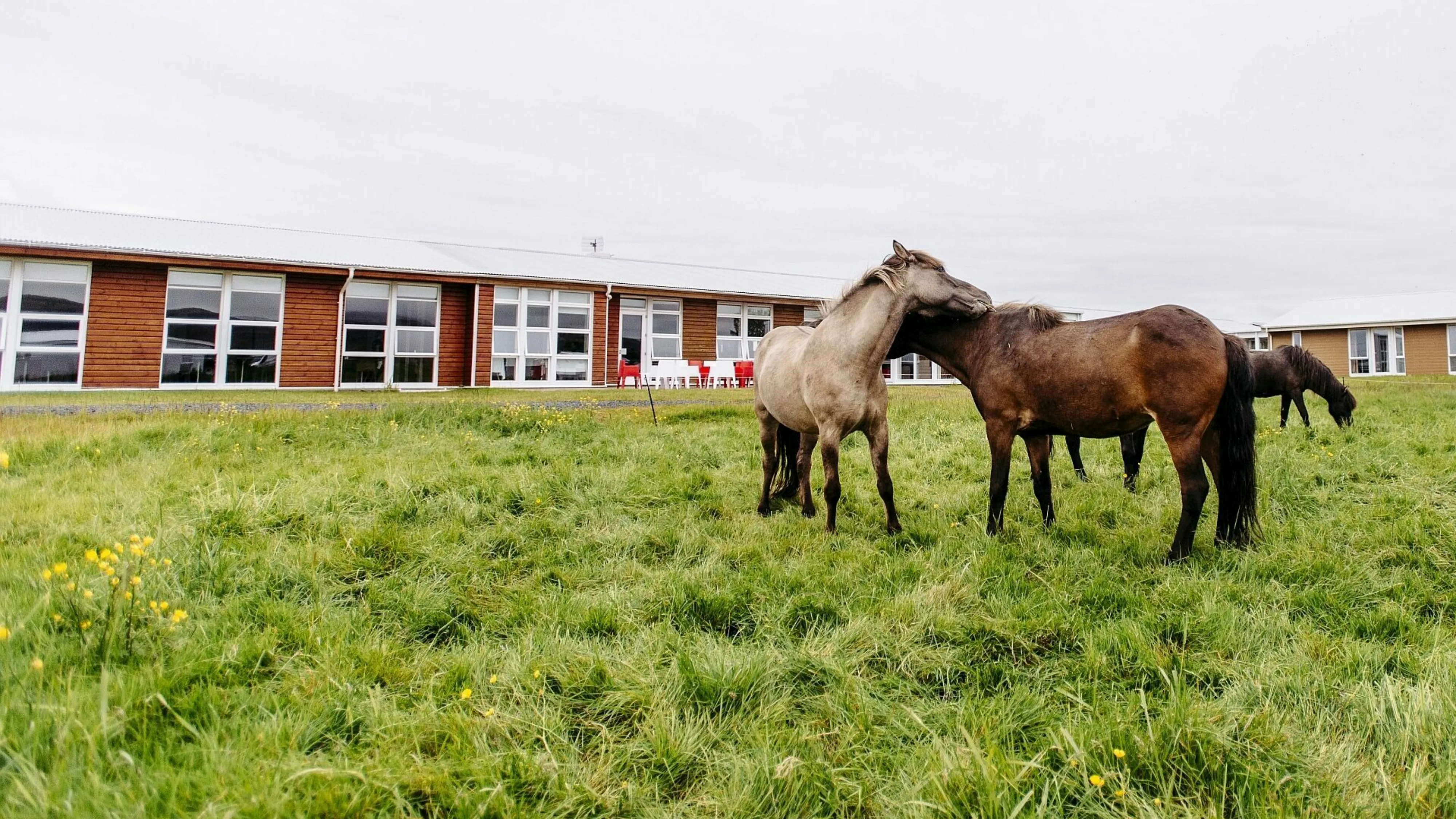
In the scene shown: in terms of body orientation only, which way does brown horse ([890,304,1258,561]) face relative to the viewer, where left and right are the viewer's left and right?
facing to the left of the viewer

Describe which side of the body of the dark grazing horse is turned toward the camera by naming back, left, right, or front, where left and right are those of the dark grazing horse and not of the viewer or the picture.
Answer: right

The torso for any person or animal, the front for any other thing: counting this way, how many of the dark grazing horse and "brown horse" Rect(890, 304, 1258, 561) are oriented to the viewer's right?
1

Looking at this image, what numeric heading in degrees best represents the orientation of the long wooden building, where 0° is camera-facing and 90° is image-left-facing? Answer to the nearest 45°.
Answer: approximately 315°

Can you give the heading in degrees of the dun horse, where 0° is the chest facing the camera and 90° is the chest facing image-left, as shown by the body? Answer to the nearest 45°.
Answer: approximately 315°

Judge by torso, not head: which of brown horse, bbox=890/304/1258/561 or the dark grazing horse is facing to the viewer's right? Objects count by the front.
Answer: the dark grazing horse

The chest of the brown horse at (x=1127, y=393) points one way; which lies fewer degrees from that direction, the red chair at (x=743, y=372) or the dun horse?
the dun horse

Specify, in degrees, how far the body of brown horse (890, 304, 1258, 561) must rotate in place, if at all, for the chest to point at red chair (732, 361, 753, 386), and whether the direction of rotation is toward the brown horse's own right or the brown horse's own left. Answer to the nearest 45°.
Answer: approximately 45° to the brown horse's own right
